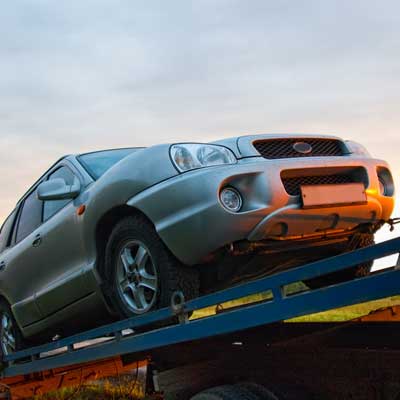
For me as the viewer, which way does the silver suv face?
facing the viewer and to the right of the viewer
